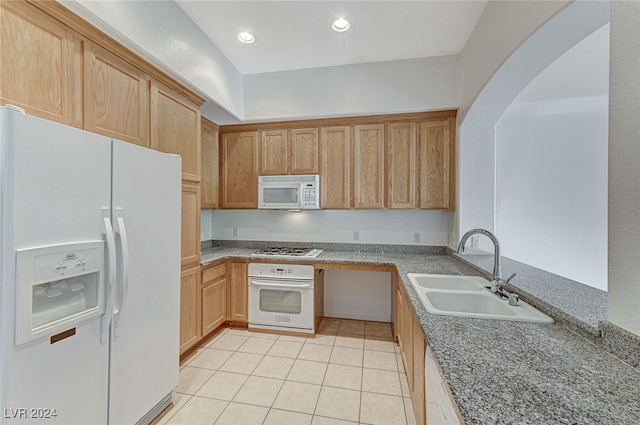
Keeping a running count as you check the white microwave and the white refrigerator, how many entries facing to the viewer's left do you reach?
0

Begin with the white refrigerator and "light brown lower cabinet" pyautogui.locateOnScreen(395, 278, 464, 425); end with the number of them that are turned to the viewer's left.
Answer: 1

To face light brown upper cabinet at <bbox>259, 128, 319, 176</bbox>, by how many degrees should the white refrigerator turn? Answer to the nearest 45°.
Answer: approximately 90° to its left

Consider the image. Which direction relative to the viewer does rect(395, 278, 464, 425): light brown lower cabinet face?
to the viewer's left

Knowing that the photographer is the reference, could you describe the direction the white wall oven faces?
facing the viewer

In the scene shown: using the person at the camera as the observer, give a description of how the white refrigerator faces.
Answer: facing the viewer and to the right of the viewer

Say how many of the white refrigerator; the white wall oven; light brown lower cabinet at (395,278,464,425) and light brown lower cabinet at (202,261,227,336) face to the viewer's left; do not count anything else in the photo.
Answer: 1

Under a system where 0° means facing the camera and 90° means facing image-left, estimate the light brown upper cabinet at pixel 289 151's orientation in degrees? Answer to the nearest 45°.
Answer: approximately 0°

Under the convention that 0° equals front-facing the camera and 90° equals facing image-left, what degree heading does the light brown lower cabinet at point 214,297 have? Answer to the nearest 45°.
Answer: approximately 315°

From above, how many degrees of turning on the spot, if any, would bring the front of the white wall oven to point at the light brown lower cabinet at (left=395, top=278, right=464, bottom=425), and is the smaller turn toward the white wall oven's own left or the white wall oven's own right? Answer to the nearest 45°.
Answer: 0° — it already faces it

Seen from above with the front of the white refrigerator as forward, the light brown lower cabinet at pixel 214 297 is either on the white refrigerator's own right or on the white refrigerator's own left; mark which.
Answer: on the white refrigerator's own left

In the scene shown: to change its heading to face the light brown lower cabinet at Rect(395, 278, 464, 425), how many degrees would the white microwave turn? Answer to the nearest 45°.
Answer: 0° — it already faces it
